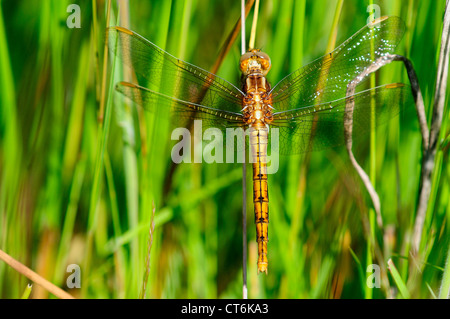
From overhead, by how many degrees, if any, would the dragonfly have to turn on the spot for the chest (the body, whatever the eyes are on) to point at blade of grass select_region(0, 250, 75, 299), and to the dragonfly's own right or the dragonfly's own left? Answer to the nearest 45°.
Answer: approximately 90° to the dragonfly's own left

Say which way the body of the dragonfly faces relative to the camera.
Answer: away from the camera
